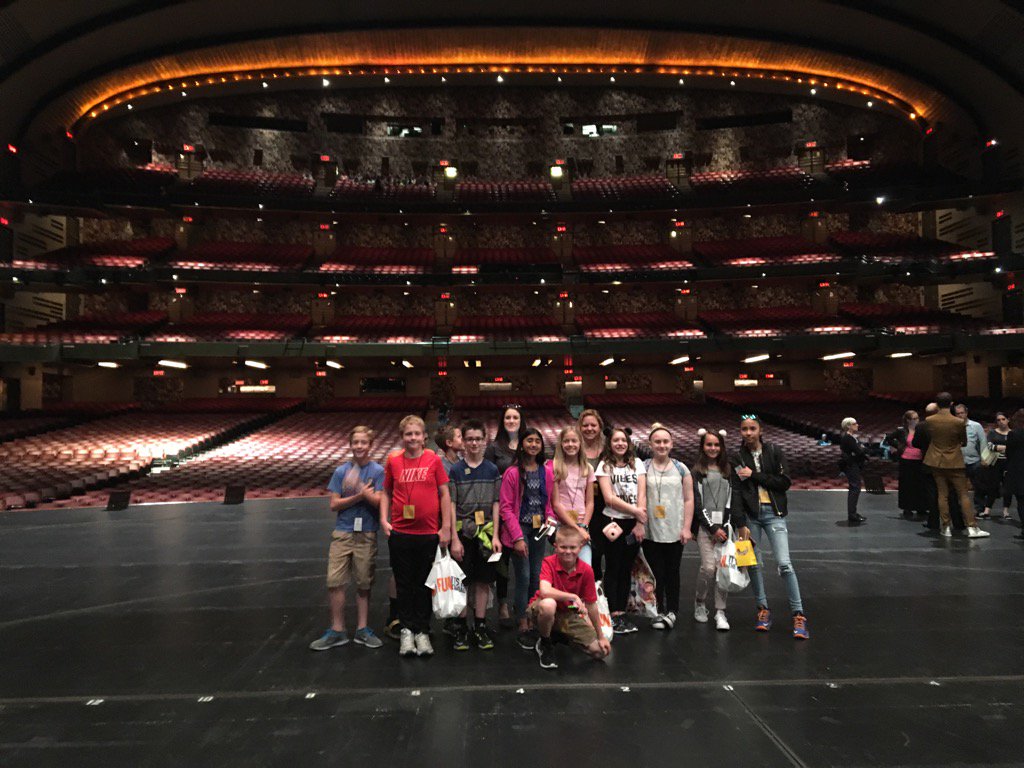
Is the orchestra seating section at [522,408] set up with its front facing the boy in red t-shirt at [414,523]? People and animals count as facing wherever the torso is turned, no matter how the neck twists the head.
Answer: yes

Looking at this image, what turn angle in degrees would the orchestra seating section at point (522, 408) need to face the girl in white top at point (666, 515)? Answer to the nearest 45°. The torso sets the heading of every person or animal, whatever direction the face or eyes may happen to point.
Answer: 0° — it already faces them

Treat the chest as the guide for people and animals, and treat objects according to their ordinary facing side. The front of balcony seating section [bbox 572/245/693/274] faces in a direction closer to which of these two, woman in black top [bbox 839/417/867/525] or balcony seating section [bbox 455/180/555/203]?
the woman in black top

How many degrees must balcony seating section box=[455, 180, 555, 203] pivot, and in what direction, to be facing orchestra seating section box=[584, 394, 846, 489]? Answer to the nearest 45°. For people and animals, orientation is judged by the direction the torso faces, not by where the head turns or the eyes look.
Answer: approximately 45° to its left
